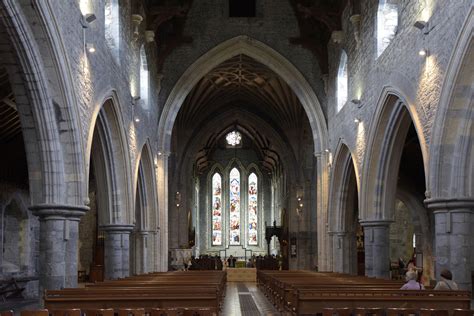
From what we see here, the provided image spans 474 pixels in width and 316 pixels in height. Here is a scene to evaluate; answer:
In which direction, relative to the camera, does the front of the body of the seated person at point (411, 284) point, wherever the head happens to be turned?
away from the camera

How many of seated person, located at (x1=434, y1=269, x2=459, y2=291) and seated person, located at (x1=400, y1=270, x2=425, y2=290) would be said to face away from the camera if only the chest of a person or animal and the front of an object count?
2

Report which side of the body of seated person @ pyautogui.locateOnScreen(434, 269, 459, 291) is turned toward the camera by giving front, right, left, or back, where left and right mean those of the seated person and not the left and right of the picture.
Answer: back

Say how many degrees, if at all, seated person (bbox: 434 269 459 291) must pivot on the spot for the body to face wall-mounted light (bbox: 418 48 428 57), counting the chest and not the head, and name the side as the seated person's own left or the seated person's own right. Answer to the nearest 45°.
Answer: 0° — they already face it

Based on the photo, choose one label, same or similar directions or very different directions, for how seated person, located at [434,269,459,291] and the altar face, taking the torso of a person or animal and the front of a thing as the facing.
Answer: very different directions

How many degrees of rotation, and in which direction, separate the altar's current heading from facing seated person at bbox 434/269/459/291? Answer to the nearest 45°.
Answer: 0° — it already faces them

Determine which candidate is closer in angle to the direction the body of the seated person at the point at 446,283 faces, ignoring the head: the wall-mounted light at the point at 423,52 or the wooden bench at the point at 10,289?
the wall-mounted light
